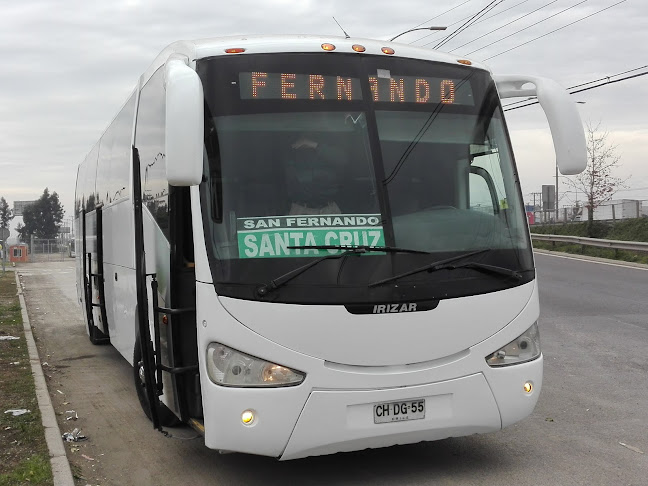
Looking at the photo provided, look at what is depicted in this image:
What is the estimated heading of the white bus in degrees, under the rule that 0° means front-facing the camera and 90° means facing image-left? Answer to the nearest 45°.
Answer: approximately 315°

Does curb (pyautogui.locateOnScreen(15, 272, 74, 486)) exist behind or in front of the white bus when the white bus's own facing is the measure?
behind

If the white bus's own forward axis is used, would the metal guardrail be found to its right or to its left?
on its left
